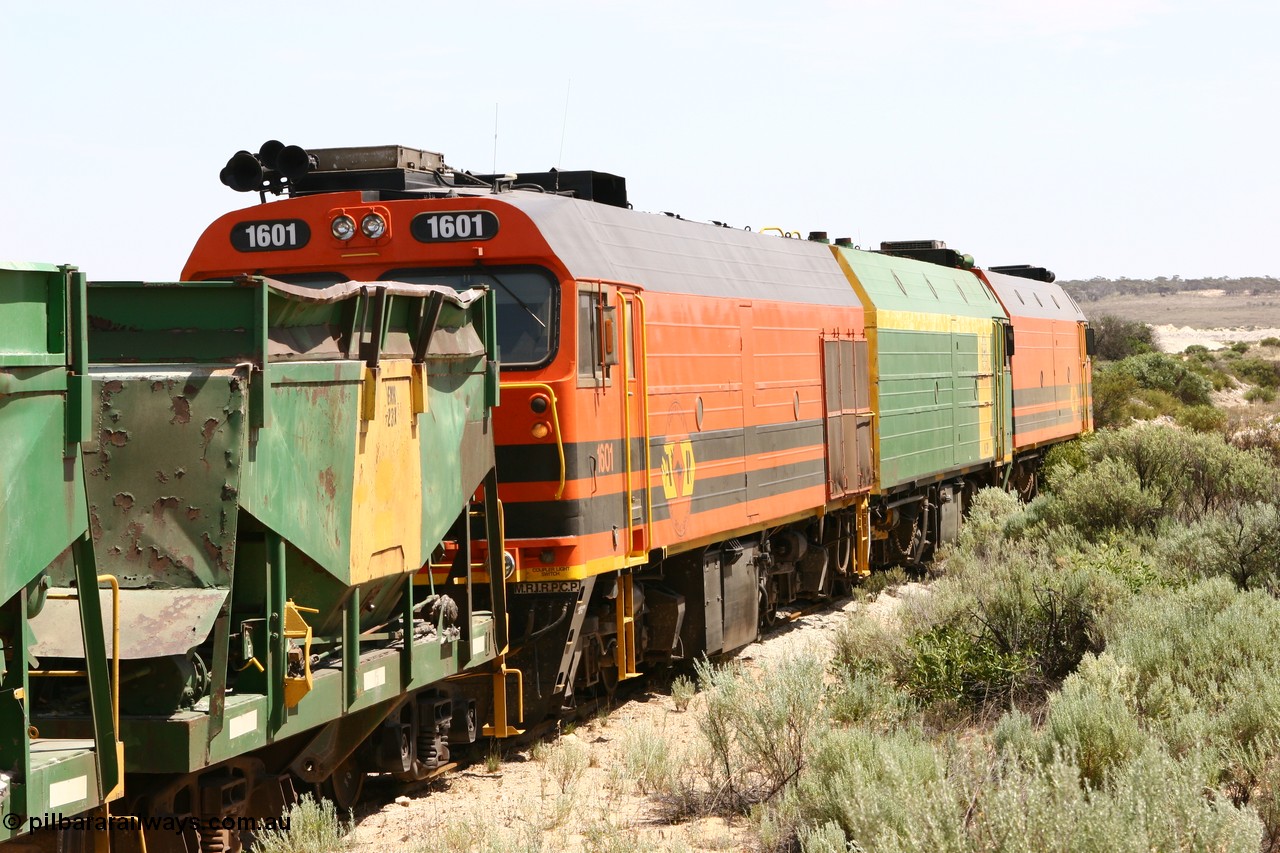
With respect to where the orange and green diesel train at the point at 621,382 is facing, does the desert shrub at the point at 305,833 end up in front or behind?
in front

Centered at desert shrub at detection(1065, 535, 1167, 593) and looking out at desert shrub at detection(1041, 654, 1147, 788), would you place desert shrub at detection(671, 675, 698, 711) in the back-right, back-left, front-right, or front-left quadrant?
front-right

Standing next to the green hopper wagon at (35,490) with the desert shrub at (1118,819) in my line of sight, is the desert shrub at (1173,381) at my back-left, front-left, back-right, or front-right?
front-left

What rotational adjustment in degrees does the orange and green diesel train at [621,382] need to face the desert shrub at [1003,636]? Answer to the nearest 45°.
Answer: approximately 135° to its left

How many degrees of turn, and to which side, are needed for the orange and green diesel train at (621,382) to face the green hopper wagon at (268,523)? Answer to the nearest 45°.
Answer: approximately 45° to its left

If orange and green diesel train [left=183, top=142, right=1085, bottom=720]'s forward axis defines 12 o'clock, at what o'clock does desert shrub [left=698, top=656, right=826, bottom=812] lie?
The desert shrub is roughly at 10 o'clock from the orange and green diesel train.

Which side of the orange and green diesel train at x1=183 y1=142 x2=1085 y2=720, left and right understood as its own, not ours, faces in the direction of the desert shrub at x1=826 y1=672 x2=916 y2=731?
left

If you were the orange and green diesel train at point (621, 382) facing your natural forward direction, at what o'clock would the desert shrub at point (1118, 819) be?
The desert shrub is roughly at 10 o'clock from the orange and green diesel train.
